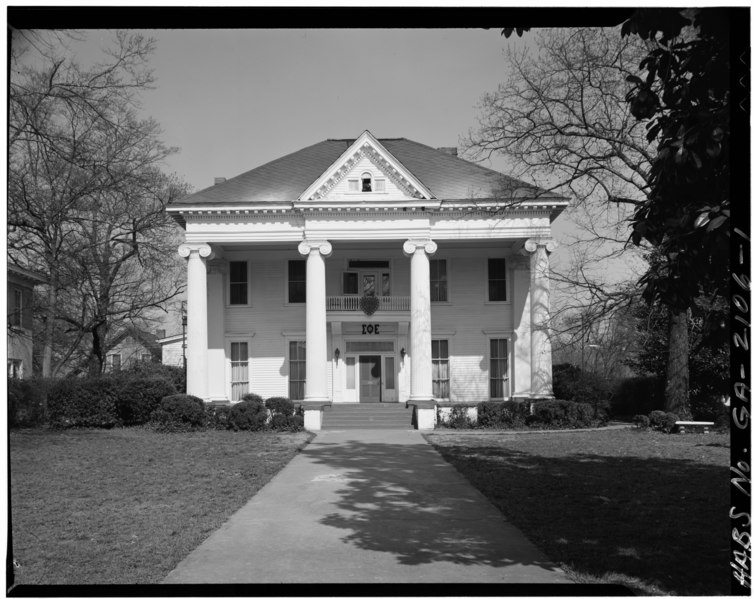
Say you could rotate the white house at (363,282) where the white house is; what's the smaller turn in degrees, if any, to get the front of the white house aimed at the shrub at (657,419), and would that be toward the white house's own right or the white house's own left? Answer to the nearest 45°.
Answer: approximately 45° to the white house's own left

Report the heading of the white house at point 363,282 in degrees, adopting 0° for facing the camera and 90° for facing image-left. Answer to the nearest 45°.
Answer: approximately 0°

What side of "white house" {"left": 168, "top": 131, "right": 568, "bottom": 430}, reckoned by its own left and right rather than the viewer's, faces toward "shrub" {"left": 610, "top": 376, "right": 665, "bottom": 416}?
left

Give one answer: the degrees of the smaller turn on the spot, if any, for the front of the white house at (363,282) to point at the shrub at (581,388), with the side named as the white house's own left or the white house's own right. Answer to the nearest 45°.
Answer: approximately 90° to the white house's own left

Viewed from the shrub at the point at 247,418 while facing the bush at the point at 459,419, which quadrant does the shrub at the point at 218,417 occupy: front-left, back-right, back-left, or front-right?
back-left

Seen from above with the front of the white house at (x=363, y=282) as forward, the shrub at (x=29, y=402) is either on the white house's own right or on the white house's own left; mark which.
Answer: on the white house's own right

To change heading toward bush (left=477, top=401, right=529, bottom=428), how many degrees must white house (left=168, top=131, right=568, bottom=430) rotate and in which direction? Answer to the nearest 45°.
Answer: approximately 45° to its left
